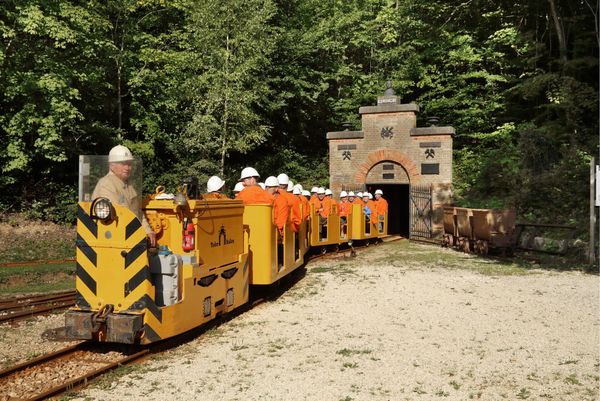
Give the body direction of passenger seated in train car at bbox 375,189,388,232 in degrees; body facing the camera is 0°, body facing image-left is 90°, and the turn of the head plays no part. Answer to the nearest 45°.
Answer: approximately 45°

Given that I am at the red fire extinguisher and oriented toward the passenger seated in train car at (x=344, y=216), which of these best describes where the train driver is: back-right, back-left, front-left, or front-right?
back-left

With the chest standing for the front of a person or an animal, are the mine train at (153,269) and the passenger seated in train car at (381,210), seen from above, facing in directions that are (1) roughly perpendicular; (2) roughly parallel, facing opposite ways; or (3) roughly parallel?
roughly parallel

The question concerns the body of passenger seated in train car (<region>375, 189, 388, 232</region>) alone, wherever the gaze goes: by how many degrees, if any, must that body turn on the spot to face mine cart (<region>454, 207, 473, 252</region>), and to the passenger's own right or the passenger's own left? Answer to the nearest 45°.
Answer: approximately 90° to the passenger's own left

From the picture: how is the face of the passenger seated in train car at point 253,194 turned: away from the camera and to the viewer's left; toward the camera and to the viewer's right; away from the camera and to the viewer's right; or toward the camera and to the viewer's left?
toward the camera and to the viewer's left

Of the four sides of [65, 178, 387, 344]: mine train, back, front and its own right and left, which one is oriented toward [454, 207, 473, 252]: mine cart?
back

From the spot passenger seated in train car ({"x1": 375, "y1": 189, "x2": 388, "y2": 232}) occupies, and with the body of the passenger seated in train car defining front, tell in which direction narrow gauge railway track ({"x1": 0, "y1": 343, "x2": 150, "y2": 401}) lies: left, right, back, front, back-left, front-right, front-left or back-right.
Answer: front-left

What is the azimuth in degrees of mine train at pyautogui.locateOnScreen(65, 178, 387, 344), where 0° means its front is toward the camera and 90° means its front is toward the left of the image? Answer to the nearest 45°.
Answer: approximately 45°

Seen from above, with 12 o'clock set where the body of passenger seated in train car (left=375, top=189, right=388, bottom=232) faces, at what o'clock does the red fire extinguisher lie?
The red fire extinguisher is roughly at 11 o'clock from the passenger seated in train car.

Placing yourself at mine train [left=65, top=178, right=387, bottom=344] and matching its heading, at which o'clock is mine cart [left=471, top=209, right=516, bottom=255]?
The mine cart is roughly at 6 o'clock from the mine train.

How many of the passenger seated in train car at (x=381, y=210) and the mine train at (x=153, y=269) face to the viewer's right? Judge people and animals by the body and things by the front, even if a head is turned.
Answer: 0

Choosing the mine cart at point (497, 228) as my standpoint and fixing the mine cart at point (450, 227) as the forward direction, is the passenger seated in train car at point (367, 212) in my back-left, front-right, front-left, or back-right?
front-left
